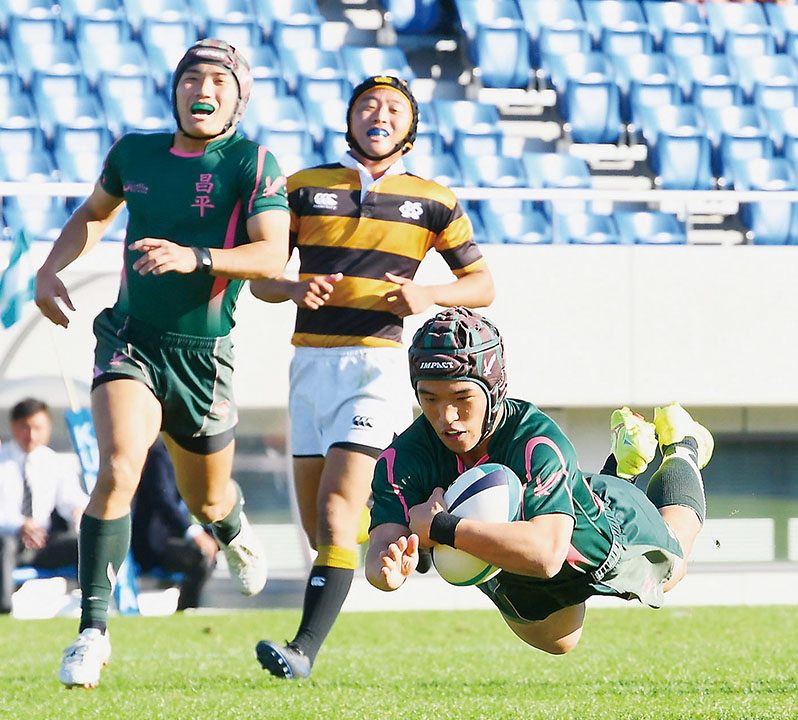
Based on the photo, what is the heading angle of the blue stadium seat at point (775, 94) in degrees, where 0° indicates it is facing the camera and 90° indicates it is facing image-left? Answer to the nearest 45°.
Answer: approximately 0°

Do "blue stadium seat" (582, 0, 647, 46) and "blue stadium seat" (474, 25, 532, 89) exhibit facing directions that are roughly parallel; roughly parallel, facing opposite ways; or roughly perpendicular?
roughly parallel

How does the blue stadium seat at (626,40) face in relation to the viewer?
toward the camera

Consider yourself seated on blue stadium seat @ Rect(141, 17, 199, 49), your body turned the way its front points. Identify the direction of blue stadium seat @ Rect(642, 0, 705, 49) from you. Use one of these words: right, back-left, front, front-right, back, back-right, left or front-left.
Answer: left

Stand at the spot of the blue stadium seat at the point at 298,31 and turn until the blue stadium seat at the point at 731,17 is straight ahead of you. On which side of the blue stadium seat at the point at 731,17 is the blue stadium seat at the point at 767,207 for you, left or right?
right

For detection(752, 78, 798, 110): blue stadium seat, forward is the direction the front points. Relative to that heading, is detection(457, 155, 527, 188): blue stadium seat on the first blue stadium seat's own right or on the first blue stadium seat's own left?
on the first blue stadium seat's own right

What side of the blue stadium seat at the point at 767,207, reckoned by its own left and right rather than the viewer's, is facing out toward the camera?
front

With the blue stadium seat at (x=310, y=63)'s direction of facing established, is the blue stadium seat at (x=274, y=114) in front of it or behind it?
in front

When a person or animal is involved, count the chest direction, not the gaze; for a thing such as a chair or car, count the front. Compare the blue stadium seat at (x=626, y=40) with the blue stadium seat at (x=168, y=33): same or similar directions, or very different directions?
same or similar directions

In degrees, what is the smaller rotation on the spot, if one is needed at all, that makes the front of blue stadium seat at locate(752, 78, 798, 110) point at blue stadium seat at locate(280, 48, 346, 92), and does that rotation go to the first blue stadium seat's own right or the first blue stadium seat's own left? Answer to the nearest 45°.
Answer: approximately 45° to the first blue stadium seat's own right

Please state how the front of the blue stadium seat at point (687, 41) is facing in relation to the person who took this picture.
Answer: facing the viewer

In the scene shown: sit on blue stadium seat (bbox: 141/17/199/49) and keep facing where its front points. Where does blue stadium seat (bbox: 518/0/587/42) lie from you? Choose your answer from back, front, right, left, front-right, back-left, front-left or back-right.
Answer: left

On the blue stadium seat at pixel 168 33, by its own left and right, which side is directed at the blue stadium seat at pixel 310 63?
left

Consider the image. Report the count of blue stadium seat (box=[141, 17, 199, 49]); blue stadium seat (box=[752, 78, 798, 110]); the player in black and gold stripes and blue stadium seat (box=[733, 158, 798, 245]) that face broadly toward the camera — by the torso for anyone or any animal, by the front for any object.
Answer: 4

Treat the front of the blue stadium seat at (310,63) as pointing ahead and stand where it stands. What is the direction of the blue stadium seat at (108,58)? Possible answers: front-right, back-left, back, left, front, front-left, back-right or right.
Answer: right

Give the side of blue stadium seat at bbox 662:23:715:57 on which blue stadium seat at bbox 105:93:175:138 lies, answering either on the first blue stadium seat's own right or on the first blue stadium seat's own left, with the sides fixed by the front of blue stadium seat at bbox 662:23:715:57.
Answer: on the first blue stadium seat's own right

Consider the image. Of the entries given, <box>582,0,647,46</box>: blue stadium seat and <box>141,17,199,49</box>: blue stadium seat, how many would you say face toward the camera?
2

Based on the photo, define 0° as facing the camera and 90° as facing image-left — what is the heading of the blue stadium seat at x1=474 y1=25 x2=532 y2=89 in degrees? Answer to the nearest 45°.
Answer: approximately 0°
